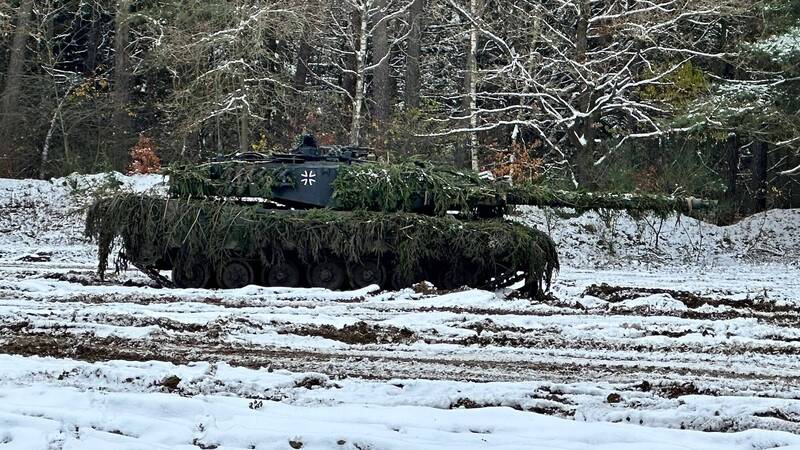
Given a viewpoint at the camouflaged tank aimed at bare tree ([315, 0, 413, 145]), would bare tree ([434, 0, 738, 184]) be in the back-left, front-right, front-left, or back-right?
front-right

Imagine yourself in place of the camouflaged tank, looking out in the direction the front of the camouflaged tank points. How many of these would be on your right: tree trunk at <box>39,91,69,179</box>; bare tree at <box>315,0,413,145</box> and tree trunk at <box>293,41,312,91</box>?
0

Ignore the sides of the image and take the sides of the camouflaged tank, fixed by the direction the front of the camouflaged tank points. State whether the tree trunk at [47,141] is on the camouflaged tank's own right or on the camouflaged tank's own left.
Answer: on the camouflaged tank's own left

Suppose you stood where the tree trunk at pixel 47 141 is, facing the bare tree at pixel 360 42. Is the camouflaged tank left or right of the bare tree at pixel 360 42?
right

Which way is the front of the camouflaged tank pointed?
to the viewer's right

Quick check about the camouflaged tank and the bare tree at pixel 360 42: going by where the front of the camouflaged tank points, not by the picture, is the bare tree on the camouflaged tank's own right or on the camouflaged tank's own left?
on the camouflaged tank's own left

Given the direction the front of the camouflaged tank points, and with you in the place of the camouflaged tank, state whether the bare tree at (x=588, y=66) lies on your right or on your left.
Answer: on your left

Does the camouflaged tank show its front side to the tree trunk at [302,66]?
no

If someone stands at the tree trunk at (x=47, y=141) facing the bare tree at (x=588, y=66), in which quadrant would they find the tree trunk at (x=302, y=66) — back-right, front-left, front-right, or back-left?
front-left

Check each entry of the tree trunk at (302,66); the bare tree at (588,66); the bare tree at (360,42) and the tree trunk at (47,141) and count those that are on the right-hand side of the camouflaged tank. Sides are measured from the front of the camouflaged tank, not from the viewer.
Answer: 0

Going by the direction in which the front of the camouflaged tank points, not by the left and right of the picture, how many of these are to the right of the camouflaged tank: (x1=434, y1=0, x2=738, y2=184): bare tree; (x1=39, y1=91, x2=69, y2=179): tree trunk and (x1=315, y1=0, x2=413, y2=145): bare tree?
0

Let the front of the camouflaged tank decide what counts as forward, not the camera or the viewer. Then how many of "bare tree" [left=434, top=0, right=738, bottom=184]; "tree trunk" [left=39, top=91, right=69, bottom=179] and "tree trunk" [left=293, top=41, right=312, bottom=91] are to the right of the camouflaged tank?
0

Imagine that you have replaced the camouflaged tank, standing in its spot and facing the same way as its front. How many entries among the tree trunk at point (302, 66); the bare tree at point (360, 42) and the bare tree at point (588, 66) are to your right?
0
